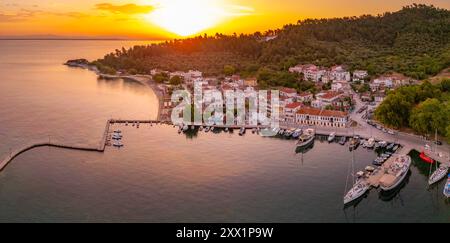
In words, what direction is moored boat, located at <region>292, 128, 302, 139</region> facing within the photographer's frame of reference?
facing the viewer and to the left of the viewer

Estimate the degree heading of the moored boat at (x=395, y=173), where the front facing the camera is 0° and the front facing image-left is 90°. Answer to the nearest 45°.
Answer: approximately 45°

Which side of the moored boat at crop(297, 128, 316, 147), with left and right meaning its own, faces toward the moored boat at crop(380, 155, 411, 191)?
left

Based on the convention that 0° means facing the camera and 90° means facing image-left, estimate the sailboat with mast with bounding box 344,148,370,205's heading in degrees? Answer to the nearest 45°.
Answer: approximately 45°

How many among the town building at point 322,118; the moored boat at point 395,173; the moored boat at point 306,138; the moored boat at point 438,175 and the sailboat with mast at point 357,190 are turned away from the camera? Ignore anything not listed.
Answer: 0

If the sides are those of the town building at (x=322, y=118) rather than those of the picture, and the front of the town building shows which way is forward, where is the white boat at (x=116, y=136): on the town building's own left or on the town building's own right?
on the town building's own right

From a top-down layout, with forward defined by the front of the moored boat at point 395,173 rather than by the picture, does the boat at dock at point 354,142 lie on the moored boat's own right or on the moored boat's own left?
on the moored boat's own right

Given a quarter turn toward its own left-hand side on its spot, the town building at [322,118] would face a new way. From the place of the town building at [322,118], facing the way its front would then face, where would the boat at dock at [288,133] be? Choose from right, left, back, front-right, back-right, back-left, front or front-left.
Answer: back-right

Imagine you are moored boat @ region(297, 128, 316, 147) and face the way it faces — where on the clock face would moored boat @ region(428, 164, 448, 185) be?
moored boat @ region(428, 164, 448, 185) is roughly at 9 o'clock from moored boat @ region(297, 128, 316, 147).

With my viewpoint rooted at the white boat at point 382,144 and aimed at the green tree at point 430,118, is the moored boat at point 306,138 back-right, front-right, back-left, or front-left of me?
back-left

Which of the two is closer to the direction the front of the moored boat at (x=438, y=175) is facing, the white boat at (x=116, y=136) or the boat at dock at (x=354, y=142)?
the white boat

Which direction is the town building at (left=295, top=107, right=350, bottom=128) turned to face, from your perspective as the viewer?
facing the viewer

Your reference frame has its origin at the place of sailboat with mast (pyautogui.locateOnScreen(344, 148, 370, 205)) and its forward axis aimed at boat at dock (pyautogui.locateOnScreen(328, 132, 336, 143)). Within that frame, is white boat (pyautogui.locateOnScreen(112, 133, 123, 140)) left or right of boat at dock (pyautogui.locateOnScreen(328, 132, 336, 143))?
left

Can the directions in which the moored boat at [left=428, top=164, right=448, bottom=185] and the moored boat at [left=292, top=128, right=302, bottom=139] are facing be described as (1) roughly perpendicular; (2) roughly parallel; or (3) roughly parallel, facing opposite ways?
roughly parallel

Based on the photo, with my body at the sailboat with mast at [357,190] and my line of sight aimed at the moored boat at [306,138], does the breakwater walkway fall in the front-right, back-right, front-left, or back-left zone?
front-left
